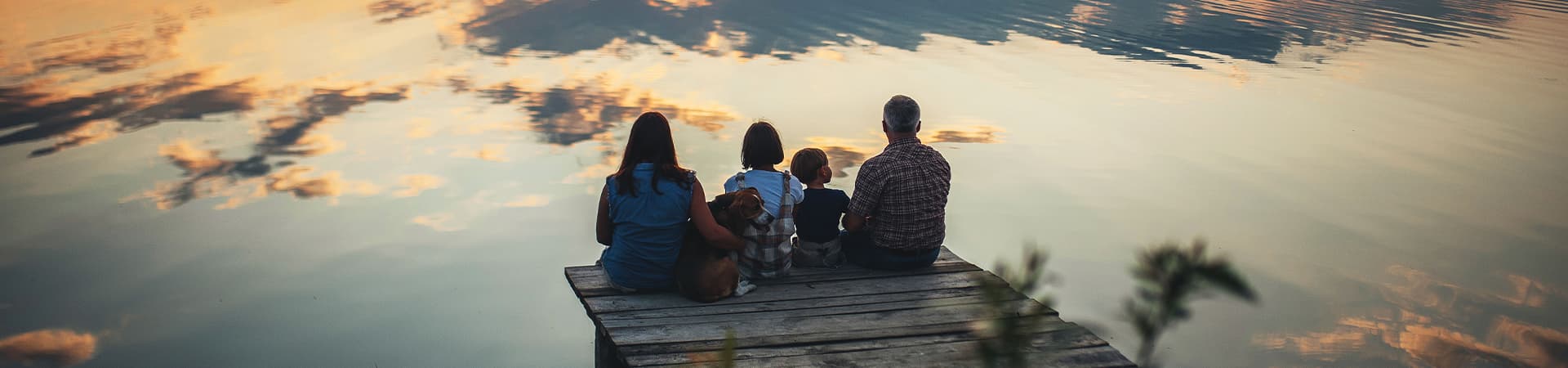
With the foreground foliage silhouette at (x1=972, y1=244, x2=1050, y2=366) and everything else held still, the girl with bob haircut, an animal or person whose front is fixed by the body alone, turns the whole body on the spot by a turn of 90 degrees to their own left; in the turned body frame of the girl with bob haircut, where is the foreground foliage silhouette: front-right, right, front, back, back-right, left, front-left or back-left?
left

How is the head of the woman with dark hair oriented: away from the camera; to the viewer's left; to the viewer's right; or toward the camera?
away from the camera

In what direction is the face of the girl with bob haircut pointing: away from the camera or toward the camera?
away from the camera

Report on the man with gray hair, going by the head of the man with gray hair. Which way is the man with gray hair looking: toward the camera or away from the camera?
away from the camera

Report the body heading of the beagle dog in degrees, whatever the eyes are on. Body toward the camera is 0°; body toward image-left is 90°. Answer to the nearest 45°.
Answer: approximately 225°

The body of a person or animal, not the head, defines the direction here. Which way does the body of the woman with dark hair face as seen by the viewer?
away from the camera

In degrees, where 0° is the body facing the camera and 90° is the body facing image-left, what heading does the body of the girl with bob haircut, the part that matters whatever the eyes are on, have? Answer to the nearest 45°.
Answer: approximately 180°

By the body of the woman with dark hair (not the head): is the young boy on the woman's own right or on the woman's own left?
on the woman's own right

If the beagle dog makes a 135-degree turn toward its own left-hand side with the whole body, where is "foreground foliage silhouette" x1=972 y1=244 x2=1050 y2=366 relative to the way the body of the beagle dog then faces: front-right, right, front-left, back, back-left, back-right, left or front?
left

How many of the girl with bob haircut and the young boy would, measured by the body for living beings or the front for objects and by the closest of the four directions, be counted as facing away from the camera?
2

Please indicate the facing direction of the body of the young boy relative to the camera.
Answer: away from the camera

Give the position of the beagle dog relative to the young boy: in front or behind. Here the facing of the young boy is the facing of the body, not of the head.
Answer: behind
